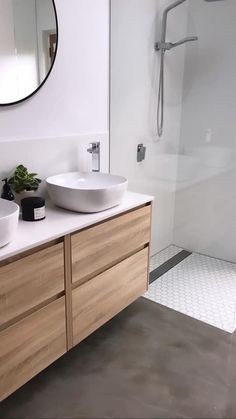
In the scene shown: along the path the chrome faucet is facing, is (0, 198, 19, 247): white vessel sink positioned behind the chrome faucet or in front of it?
in front

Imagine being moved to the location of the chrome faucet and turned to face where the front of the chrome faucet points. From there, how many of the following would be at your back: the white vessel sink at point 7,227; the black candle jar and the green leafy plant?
0

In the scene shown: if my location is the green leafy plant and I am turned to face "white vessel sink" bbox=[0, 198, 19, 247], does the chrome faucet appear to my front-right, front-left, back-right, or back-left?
back-left

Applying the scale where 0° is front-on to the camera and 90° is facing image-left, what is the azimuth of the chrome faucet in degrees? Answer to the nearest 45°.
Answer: approximately 45°

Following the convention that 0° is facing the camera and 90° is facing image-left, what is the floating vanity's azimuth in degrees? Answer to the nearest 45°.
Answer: approximately 315°

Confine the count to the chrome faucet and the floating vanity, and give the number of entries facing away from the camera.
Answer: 0
